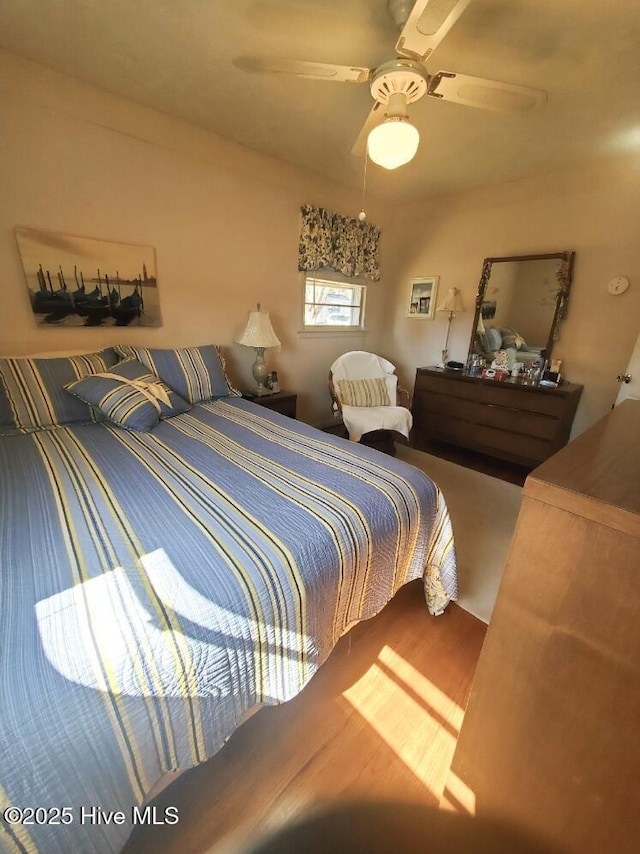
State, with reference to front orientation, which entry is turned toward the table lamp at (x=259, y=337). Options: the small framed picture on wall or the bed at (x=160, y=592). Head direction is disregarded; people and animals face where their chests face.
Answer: the small framed picture on wall

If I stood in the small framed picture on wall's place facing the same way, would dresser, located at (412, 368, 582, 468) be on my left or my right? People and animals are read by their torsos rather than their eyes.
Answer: on my left

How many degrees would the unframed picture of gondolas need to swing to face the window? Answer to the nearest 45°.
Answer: approximately 45° to its left

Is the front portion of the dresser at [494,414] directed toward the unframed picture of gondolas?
yes

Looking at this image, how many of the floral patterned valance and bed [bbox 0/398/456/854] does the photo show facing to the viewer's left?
0

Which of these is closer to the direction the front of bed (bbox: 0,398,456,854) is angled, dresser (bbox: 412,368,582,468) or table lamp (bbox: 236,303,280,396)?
the dresser

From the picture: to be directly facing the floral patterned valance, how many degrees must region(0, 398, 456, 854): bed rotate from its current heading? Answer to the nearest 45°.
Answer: approximately 90° to its left

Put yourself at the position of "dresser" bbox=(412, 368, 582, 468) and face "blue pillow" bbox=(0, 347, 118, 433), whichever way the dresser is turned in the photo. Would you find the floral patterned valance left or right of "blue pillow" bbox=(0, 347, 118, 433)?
right

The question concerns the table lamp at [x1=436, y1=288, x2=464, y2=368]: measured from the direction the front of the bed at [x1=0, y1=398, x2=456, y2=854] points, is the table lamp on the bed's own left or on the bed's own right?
on the bed's own left

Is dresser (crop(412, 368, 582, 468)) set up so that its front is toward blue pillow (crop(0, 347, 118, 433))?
yes

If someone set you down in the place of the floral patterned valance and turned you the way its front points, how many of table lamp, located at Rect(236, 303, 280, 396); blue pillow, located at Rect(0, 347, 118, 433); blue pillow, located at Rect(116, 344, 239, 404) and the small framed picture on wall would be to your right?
3

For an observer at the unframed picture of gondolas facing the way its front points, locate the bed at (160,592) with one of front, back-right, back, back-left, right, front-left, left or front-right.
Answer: front-right

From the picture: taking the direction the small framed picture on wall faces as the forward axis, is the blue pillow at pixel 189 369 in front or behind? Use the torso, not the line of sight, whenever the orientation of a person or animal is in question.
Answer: in front
